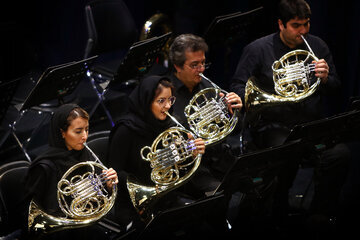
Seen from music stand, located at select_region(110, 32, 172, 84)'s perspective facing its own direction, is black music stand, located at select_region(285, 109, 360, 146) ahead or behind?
behind

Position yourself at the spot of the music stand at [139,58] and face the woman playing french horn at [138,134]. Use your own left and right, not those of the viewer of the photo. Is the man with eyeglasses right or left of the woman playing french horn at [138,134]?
left

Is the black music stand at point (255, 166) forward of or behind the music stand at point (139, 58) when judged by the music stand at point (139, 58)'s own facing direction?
behind

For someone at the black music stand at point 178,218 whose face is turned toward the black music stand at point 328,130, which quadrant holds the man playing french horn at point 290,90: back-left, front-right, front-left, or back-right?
front-left

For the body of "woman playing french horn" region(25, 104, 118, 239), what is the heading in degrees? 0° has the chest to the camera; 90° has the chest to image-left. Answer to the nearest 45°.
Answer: approximately 315°

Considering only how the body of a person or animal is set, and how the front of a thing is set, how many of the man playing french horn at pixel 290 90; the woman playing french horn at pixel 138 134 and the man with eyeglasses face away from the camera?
0

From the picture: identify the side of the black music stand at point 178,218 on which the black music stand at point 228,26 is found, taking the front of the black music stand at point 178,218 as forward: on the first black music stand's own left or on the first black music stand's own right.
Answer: on the first black music stand's own right

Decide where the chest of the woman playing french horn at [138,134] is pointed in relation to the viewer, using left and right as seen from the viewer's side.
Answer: facing the viewer and to the right of the viewer

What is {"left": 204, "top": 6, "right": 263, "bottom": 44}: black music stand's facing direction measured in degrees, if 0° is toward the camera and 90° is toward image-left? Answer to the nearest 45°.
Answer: approximately 135°

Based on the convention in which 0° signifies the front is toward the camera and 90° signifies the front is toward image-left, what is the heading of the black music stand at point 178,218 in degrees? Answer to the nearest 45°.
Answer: approximately 135°

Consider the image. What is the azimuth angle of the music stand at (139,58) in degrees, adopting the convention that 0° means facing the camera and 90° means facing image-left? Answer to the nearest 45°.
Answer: approximately 135°

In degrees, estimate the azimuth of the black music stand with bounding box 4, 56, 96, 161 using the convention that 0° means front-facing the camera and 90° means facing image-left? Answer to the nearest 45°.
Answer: approximately 135°
